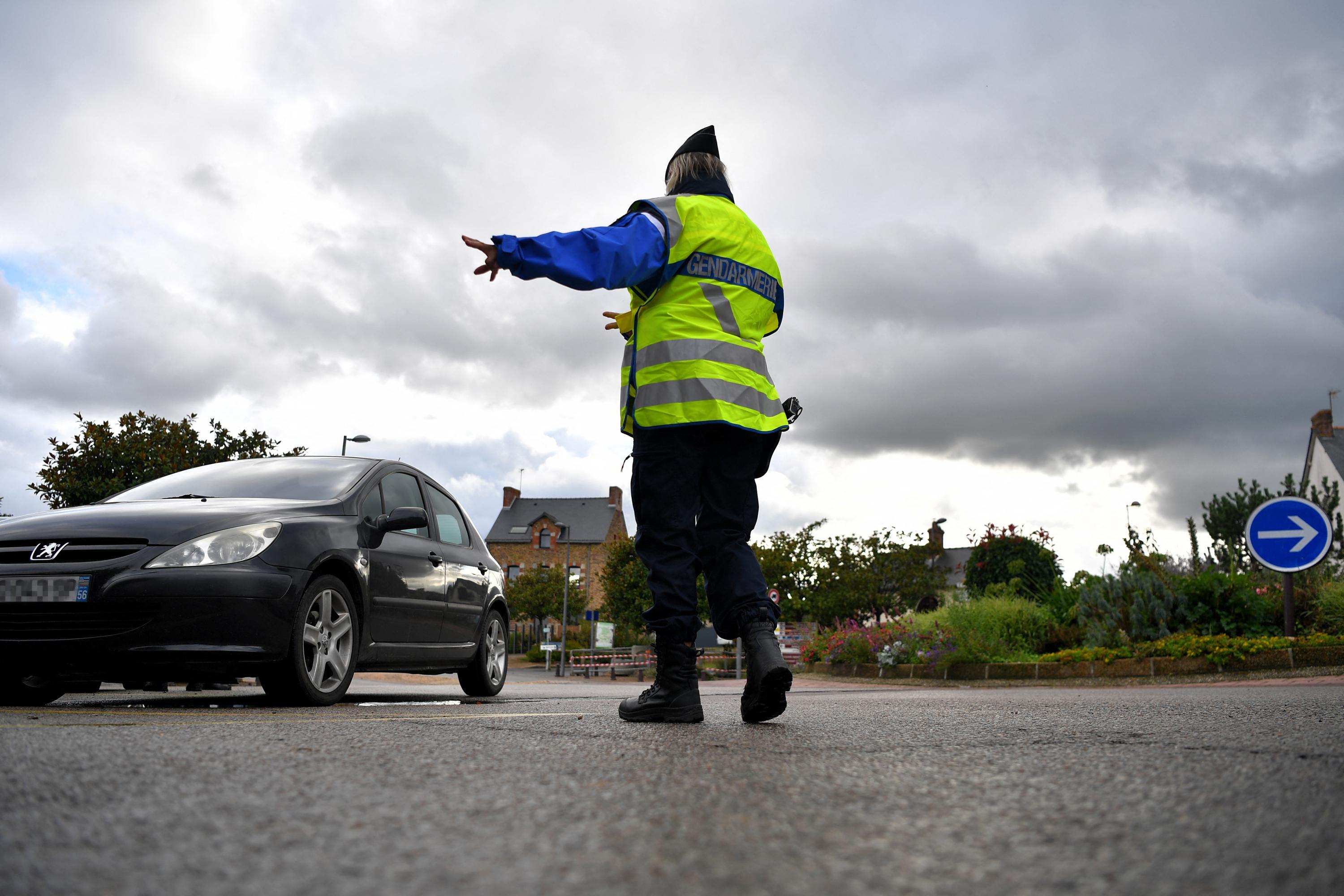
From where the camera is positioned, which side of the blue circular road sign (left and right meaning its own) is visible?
front

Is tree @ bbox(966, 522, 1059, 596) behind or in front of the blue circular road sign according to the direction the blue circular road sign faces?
behind

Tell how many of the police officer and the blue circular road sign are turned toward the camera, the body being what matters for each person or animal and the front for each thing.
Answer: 1

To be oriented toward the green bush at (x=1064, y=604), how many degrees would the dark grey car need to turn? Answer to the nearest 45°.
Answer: approximately 180°

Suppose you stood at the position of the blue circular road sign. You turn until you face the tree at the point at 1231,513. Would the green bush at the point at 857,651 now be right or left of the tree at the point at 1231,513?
left

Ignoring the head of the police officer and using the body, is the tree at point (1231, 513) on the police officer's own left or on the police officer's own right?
on the police officer's own right

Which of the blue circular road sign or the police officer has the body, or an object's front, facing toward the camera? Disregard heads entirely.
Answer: the blue circular road sign

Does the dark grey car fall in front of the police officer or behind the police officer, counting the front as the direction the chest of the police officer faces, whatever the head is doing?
in front

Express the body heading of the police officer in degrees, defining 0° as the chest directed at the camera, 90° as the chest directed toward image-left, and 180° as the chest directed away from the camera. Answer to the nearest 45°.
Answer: approximately 135°

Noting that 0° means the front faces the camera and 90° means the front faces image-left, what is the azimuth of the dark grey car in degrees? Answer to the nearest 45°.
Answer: approximately 45°
